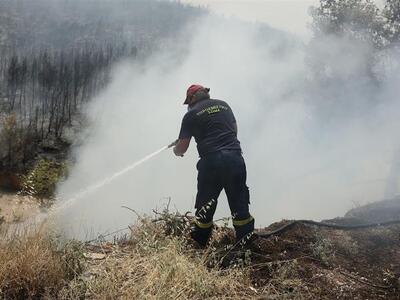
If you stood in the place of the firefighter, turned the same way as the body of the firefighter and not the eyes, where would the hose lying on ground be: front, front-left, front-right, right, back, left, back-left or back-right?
right

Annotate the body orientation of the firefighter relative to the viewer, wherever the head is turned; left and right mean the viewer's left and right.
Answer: facing away from the viewer and to the left of the viewer

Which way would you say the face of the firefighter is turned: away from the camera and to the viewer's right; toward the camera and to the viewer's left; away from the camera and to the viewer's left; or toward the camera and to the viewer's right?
away from the camera and to the viewer's left
